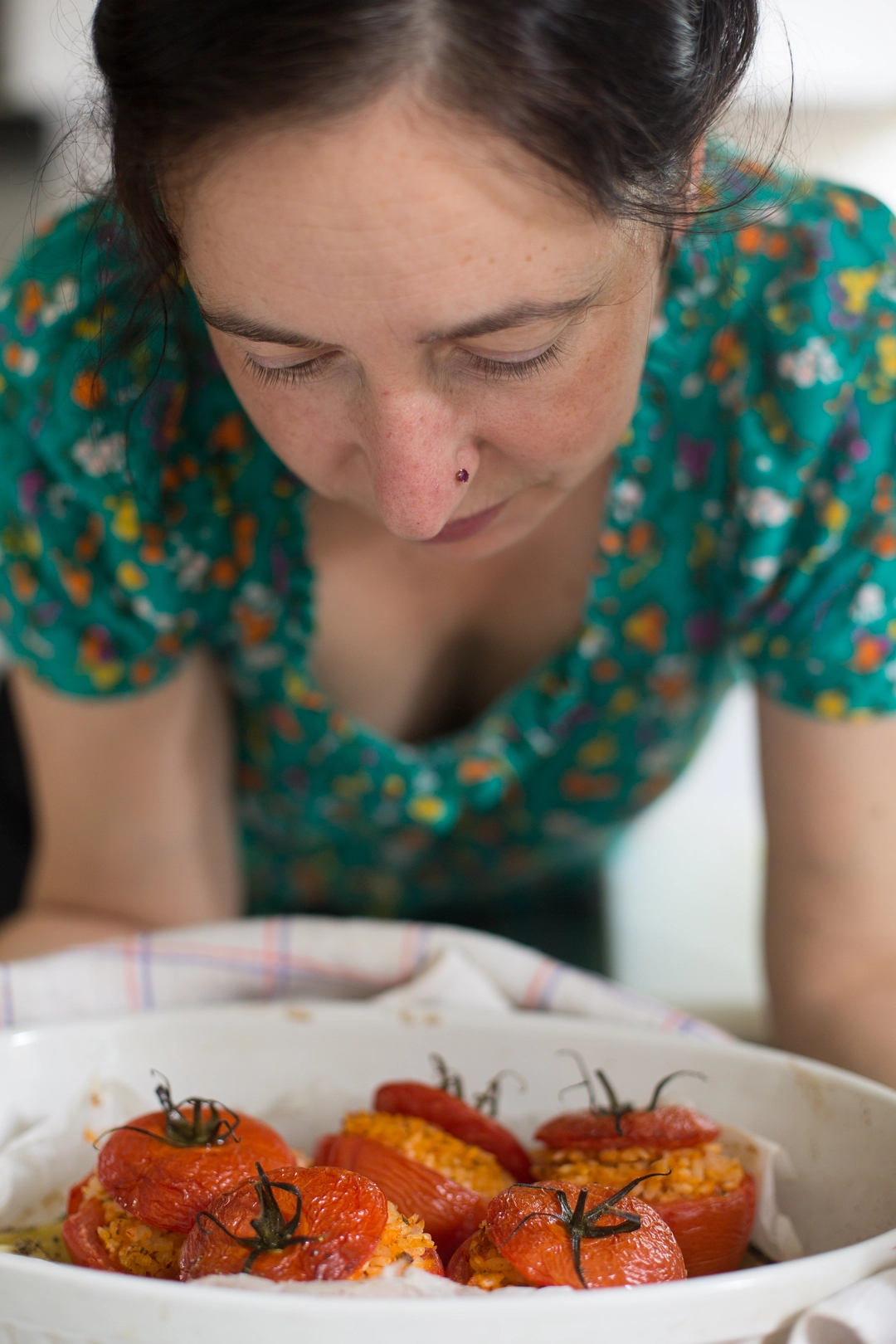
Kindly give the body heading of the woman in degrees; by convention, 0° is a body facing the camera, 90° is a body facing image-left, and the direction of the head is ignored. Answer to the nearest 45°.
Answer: approximately 0°
